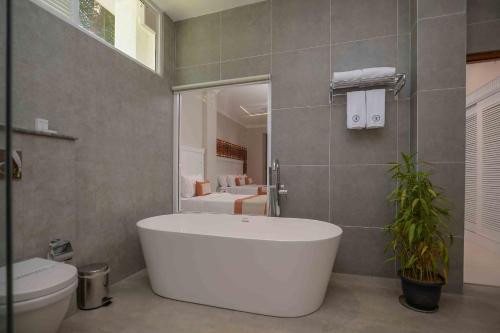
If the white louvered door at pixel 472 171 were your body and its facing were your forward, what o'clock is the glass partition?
The glass partition is roughly at 11 o'clock from the white louvered door.

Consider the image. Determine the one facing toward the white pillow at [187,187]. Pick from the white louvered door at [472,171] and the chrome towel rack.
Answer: the white louvered door

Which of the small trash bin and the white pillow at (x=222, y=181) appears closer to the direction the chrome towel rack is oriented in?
the small trash bin

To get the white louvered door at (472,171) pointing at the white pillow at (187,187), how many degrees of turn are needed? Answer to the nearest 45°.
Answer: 0° — it already faces it

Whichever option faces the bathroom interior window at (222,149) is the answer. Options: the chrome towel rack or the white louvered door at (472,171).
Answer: the white louvered door

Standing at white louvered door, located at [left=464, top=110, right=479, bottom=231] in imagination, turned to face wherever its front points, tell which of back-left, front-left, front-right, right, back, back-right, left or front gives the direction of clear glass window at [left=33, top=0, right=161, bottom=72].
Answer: front

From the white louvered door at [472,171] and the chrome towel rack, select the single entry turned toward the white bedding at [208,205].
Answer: the white louvered door

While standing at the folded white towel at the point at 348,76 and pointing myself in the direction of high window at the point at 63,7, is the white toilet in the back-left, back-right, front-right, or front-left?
front-left

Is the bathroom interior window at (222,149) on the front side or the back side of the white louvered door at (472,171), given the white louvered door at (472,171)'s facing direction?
on the front side

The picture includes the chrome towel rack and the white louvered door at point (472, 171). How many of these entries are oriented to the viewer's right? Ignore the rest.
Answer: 0

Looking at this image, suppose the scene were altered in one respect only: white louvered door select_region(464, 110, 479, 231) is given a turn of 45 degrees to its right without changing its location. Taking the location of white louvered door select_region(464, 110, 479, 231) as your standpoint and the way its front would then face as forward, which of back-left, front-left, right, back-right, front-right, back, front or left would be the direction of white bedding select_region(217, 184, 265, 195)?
front-left

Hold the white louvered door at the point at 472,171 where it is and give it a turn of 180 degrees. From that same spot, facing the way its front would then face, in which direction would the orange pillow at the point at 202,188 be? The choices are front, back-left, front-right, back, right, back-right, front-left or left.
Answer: back

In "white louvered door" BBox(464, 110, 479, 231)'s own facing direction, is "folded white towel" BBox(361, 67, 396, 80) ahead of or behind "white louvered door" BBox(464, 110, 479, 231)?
ahead

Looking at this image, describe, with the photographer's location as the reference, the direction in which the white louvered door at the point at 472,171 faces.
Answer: facing the viewer and to the left of the viewer

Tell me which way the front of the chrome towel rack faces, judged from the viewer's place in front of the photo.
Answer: facing the viewer

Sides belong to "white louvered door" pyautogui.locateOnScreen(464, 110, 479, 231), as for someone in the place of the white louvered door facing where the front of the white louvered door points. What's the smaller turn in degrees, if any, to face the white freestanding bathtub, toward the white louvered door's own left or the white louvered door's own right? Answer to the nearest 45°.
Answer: approximately 45° to the white louvered door's own left

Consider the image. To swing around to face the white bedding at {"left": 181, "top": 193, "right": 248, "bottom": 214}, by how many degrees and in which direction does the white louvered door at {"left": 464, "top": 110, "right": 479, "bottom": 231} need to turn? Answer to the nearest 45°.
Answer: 0° — it already faces it
